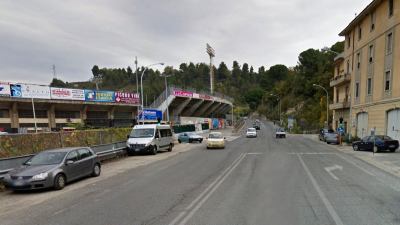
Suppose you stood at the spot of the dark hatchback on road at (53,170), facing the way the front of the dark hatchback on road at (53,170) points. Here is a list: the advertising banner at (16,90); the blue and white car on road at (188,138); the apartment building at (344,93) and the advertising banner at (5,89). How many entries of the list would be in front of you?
0

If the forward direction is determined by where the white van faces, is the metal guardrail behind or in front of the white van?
in front

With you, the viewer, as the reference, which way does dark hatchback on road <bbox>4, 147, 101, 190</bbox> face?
facing the viewer and to the left of the viewer

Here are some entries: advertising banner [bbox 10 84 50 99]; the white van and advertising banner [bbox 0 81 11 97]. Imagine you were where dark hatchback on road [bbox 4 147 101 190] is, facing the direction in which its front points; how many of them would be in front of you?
0

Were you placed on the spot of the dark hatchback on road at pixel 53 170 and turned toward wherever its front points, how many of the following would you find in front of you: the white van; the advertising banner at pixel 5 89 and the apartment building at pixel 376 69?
0

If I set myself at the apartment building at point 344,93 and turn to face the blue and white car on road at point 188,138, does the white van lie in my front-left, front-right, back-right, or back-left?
front-left

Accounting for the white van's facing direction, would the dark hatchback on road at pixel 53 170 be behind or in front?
in front

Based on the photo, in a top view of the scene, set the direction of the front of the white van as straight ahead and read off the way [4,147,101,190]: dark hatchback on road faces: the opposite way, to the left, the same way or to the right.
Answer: the same way

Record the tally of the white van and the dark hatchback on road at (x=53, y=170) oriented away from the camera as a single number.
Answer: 0

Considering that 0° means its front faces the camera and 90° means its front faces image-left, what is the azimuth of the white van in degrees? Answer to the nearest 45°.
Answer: approximately 45°
